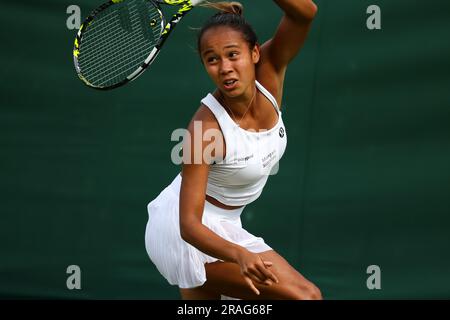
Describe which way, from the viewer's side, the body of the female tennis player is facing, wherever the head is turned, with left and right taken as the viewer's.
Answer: facing the viewer and to the right of the viewer
